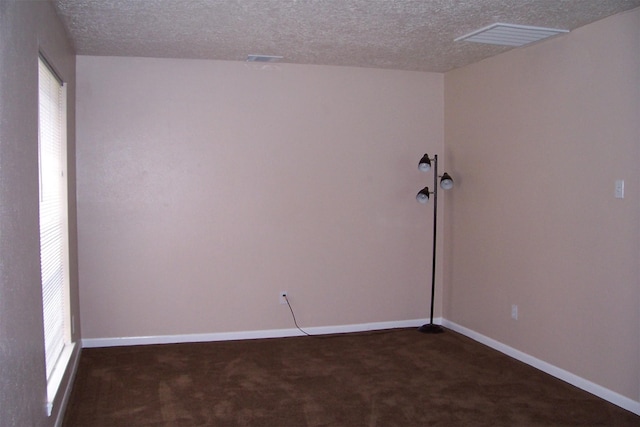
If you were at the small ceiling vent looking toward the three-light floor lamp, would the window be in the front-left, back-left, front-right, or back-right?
back-right

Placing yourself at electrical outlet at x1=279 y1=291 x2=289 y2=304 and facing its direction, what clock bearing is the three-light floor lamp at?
The three-light floor lamp is roughly at 9 o'clock from the electrical outlet.

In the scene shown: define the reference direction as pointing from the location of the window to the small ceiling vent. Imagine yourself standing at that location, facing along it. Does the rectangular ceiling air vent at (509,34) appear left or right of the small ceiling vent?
right

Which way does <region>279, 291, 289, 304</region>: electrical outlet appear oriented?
toward the camera
